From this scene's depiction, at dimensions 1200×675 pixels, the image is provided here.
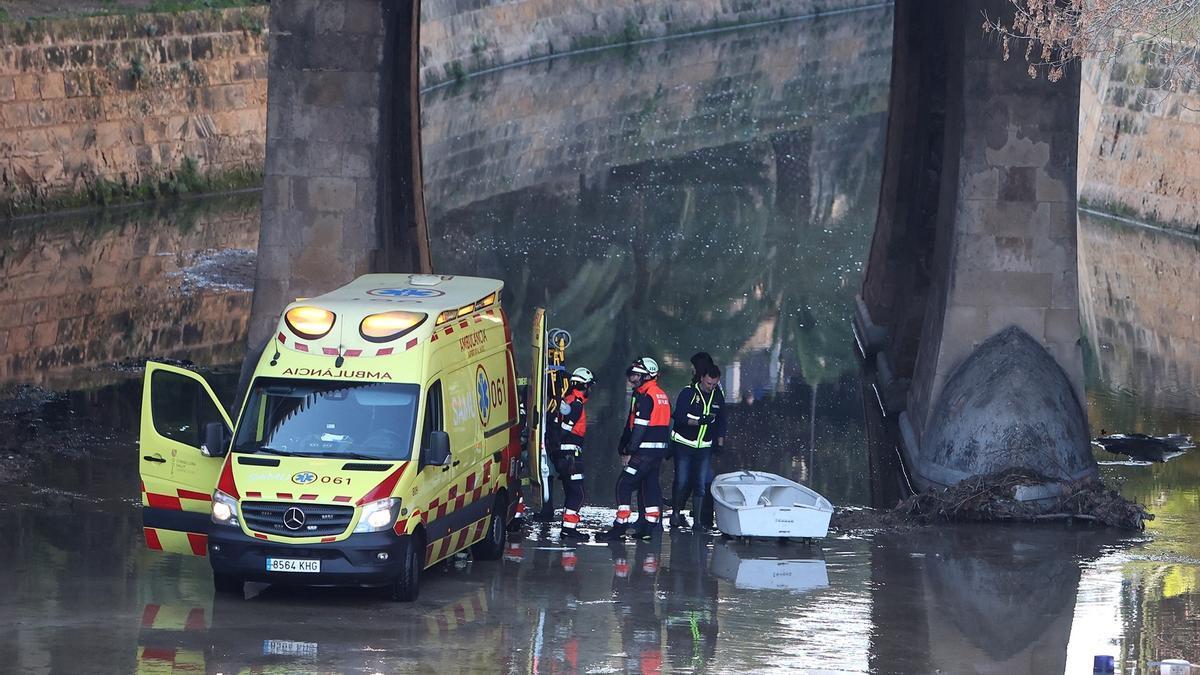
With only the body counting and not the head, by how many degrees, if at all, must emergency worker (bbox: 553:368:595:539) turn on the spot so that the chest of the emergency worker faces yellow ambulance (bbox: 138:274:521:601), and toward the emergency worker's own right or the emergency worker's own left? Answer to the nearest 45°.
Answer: approximately 135° to the emergency worker's own right

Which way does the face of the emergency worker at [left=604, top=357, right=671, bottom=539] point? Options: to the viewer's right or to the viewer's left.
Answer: to the viewer's left

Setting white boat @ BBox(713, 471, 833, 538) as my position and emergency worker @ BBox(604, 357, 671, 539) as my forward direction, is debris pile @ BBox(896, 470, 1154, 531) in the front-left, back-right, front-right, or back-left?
back-right
